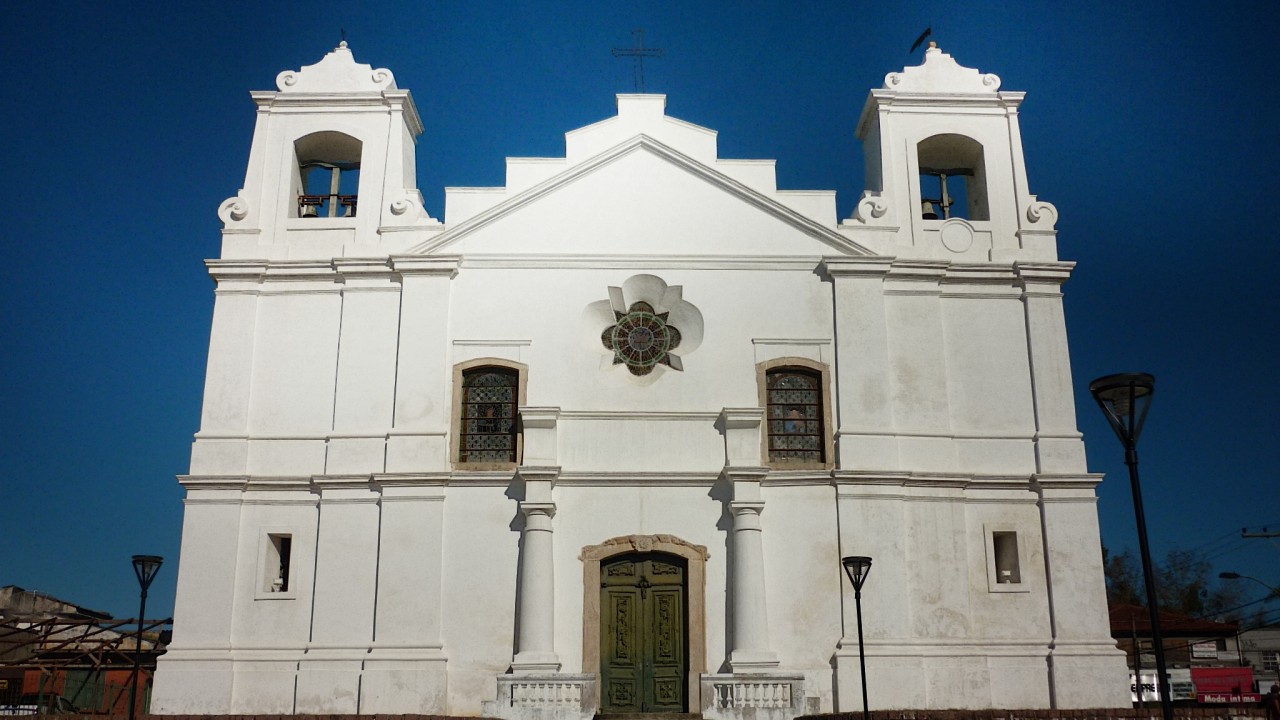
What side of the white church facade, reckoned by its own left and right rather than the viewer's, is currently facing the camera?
front
